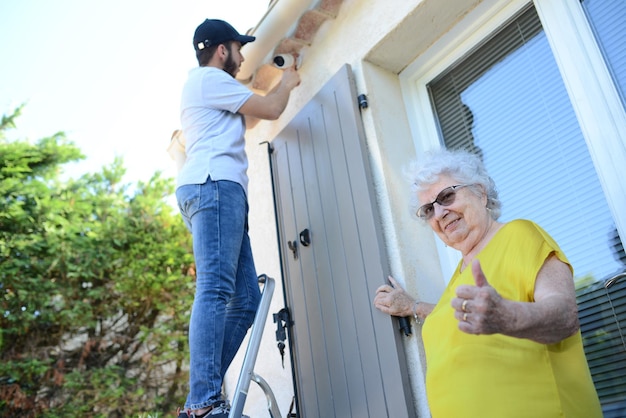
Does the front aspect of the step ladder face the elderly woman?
no

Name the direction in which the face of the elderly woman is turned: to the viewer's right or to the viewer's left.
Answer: to the viewer's left

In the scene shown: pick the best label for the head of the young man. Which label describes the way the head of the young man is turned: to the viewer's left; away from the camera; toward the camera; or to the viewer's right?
to the viewer's right

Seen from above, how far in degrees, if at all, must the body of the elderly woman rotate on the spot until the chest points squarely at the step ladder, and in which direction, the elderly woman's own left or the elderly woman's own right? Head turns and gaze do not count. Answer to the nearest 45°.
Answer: approximately 90° to the elderly woman's own right

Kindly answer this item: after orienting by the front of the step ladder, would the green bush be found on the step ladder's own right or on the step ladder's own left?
on the step ladder's own right

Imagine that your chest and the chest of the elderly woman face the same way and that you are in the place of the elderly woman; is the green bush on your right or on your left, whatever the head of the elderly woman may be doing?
on your right

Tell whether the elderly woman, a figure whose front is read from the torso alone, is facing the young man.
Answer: no

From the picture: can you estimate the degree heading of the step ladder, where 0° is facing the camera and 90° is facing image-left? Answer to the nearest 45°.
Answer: approximately 90°

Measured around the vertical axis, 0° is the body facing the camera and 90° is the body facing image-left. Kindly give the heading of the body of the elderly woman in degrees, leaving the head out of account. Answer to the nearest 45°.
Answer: approximately 45°
